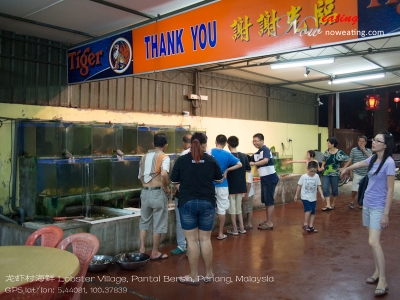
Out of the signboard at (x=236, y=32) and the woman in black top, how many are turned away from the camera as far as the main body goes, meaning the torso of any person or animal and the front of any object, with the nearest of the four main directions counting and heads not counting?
1

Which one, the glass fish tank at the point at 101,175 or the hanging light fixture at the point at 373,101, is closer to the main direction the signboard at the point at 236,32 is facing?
the glass fish tank

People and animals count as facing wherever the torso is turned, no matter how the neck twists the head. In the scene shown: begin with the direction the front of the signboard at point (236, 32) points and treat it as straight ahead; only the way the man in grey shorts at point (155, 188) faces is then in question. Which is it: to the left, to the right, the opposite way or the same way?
the opposite way

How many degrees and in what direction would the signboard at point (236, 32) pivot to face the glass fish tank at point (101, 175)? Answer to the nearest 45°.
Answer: approximately 90° to its right

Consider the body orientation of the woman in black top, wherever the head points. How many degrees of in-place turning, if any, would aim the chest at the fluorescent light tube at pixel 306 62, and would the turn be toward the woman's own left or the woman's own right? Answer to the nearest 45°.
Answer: approximately 45° to the woman's own right

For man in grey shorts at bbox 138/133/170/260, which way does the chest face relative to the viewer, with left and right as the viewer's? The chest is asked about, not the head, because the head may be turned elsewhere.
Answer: facing away from the viewer and to the right of the viewer

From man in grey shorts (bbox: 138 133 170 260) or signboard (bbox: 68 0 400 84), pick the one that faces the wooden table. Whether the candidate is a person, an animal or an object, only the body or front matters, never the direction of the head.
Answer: the signboard

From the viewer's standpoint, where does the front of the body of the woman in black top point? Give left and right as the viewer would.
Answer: facing away from the viewer

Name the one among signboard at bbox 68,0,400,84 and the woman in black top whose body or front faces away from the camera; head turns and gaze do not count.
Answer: the woman in black top

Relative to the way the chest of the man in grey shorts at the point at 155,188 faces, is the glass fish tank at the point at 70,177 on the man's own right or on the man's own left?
on the man's own left
